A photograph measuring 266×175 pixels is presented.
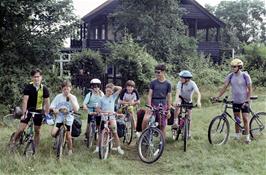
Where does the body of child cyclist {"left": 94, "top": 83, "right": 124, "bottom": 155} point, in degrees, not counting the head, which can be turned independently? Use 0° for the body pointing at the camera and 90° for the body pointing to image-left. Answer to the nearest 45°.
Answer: approximately 0°

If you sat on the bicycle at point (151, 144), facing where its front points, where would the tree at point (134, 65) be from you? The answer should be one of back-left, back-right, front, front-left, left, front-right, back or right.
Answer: back-right

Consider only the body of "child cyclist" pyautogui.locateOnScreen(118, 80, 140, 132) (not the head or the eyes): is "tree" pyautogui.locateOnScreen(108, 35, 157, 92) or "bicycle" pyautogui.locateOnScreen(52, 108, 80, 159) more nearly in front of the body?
the bicycle

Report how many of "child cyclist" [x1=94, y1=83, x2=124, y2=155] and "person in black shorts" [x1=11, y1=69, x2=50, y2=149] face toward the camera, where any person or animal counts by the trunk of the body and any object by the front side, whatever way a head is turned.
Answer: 2

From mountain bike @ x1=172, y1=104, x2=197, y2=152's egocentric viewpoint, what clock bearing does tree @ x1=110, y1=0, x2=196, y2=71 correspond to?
The tree is roughly at 6 o'clock from the mountain bike.
